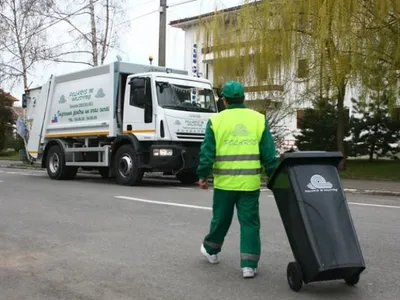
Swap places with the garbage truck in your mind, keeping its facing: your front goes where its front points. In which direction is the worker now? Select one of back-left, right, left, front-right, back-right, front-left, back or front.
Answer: front-right

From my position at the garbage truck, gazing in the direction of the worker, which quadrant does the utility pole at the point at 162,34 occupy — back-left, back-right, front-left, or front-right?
back-left

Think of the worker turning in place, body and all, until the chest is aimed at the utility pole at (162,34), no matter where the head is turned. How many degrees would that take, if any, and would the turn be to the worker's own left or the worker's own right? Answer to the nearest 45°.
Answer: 0° — they already face it

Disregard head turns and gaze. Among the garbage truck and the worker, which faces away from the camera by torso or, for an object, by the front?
the worker

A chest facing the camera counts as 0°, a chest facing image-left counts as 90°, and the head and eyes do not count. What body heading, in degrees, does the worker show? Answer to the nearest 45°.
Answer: approximately 180°

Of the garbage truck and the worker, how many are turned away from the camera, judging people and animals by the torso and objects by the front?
1

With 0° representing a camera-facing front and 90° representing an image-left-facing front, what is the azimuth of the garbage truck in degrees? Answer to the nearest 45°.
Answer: approximately 315°
